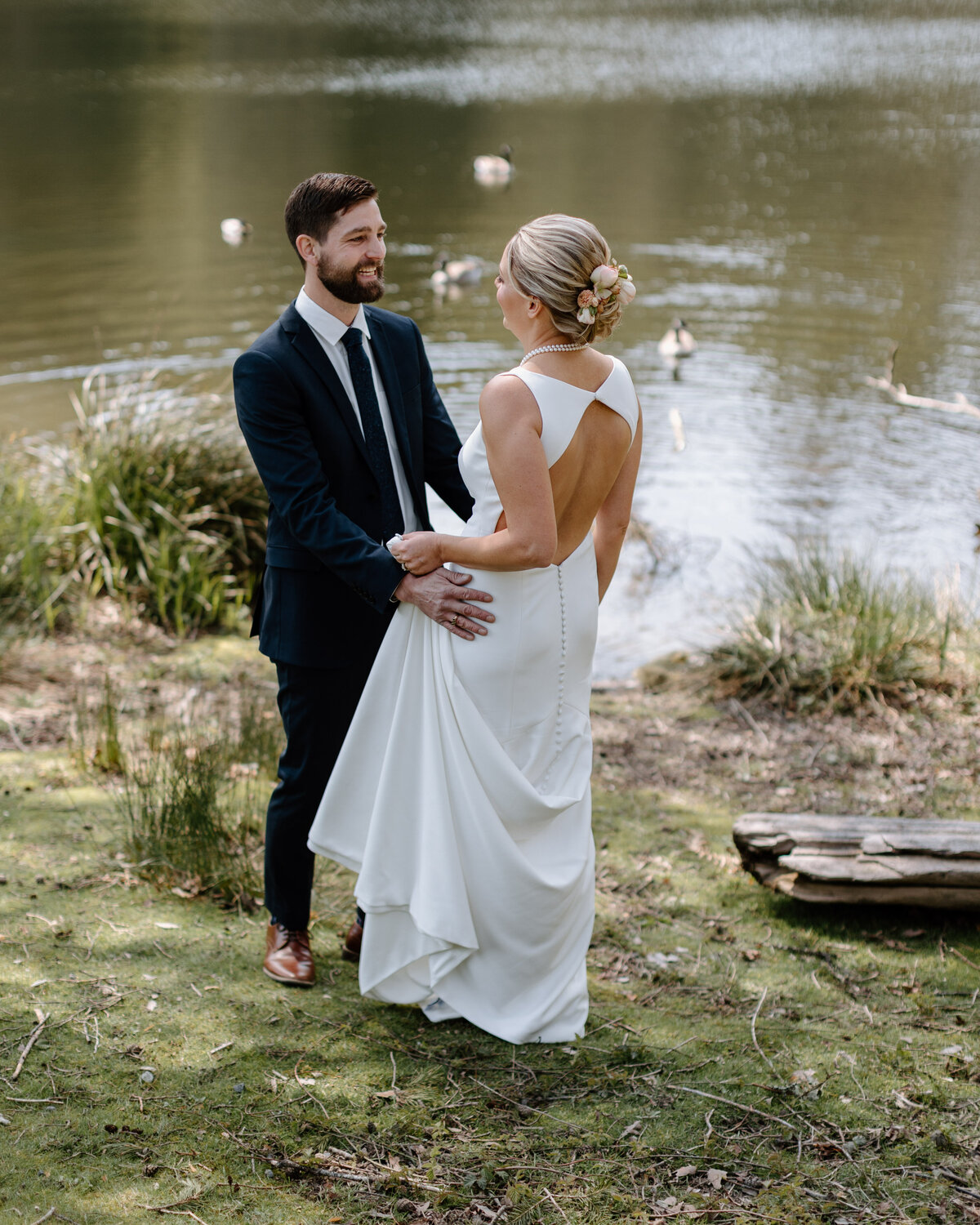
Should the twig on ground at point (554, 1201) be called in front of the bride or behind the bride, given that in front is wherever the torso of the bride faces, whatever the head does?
behind

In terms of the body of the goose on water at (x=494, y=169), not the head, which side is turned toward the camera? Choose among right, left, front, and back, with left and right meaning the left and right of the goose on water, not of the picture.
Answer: right

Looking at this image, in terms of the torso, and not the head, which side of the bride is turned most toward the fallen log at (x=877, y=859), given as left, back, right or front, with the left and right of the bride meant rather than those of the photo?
right

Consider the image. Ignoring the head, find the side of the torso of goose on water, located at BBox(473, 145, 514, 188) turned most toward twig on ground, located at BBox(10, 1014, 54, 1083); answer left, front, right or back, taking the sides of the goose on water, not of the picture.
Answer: right

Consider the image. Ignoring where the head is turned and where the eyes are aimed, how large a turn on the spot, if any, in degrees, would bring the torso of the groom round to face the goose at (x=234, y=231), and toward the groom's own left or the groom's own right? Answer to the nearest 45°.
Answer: approximately 135° to the groom's own left

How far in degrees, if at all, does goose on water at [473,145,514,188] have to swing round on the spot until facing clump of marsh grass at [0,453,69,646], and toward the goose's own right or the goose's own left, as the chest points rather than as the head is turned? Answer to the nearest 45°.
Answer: approximately 90° to the goose's own right

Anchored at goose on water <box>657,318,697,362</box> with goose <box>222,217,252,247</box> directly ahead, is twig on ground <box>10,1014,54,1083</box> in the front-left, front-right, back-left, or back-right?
back-left

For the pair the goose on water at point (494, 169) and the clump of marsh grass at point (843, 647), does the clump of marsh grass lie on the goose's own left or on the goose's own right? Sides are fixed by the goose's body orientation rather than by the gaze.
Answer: on the goose's own right

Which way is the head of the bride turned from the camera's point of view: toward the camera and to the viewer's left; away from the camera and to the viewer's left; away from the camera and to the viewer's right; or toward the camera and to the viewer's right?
away from the camera and to the viewer's left
